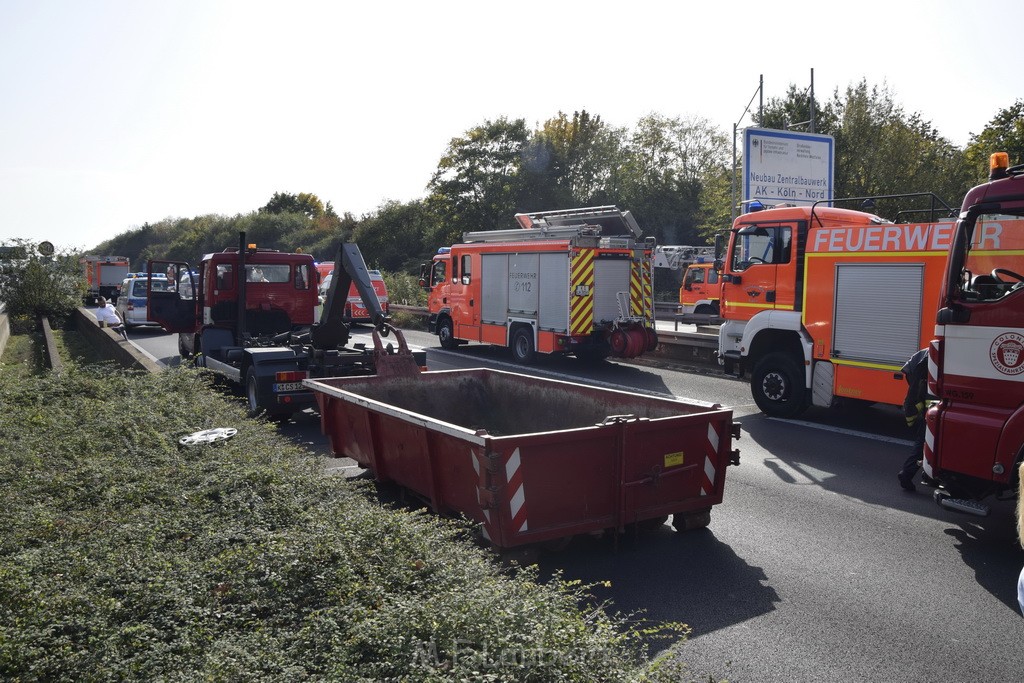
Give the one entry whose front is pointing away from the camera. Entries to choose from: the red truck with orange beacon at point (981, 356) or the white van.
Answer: the white van

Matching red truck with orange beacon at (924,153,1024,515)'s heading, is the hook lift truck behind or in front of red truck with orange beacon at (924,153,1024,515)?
in front

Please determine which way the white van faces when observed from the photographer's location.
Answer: facing away from the viewer

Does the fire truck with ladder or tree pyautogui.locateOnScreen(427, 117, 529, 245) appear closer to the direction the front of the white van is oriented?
the tree

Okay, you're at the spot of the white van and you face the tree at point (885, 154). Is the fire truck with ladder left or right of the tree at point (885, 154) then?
right

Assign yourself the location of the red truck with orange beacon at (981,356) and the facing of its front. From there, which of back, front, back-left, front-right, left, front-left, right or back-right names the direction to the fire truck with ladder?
front-right

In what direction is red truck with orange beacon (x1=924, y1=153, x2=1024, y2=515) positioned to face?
to the viewer's left

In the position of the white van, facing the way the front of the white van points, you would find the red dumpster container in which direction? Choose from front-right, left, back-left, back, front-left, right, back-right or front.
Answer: back

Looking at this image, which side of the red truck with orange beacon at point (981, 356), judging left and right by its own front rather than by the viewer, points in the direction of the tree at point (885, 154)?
right

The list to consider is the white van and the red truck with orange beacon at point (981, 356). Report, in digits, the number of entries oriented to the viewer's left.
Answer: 1

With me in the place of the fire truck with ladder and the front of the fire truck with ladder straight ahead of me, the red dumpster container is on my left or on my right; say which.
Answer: on my left

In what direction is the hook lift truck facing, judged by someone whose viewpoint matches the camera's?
facing away from the viewer and to the left of the viewer

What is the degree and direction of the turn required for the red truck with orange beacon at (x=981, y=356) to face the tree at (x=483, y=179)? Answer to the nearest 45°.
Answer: approximately 45° to its right
